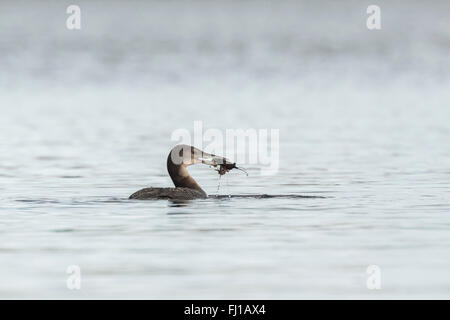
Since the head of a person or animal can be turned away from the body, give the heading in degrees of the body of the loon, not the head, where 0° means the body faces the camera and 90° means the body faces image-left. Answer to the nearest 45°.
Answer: approximately 270°
